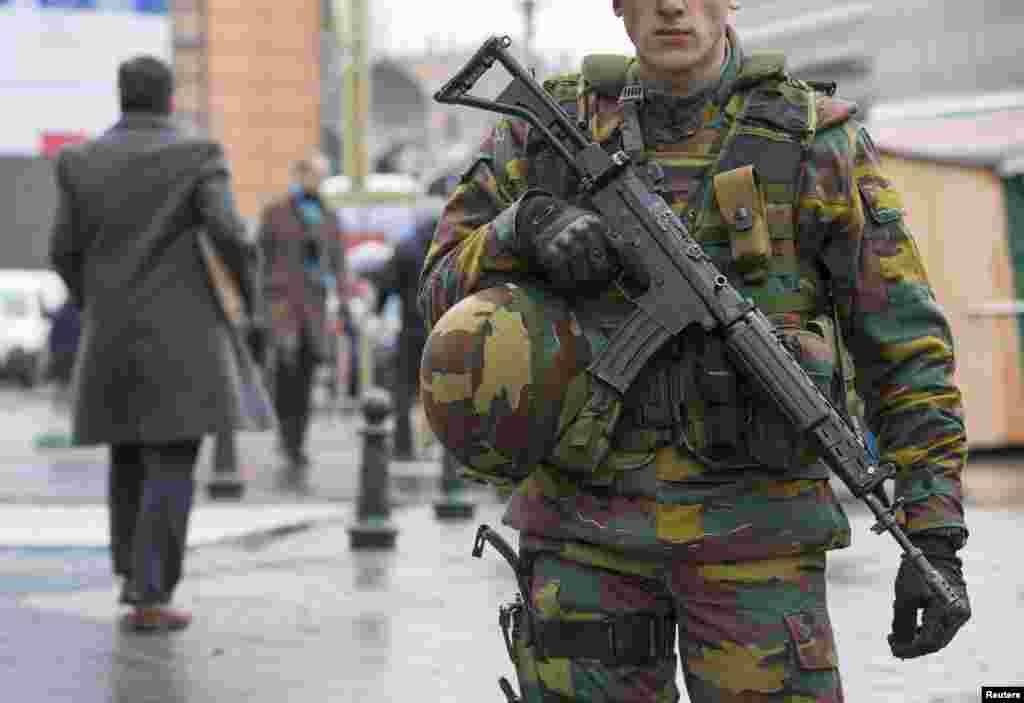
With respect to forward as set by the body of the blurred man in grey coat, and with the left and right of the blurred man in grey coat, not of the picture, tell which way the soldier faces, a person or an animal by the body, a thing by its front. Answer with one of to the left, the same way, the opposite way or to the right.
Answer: the opposite way

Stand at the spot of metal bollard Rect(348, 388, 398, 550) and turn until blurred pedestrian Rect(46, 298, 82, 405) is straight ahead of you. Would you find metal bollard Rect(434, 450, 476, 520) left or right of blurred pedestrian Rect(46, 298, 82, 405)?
right

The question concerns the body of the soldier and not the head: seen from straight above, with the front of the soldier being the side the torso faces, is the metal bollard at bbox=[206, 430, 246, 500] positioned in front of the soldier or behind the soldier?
behind

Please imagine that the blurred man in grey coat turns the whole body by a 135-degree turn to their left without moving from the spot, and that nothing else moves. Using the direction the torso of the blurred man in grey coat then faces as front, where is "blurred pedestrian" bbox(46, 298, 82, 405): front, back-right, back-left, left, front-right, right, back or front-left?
back-right

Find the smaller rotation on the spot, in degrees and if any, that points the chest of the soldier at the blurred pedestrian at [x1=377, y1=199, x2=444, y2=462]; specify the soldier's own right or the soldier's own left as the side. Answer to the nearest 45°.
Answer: approximately 180°

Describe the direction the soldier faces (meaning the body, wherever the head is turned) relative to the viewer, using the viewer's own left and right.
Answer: facing the viewer

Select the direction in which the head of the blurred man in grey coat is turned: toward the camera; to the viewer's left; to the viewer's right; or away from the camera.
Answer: away from the camera

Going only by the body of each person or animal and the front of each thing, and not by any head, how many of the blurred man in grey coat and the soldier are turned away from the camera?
1

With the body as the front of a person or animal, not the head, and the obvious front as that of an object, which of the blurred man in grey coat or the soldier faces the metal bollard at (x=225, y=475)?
the blurred man in grey coat

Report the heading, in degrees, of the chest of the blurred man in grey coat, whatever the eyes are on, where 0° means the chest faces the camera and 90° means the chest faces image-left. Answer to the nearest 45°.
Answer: approximately 180°

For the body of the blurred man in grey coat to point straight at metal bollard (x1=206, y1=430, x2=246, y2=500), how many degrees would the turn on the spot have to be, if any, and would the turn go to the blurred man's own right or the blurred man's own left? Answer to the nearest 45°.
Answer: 0° — they already face it

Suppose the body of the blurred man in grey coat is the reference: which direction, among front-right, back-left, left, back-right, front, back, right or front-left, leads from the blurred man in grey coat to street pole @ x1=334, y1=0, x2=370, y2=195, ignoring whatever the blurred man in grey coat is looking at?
front
